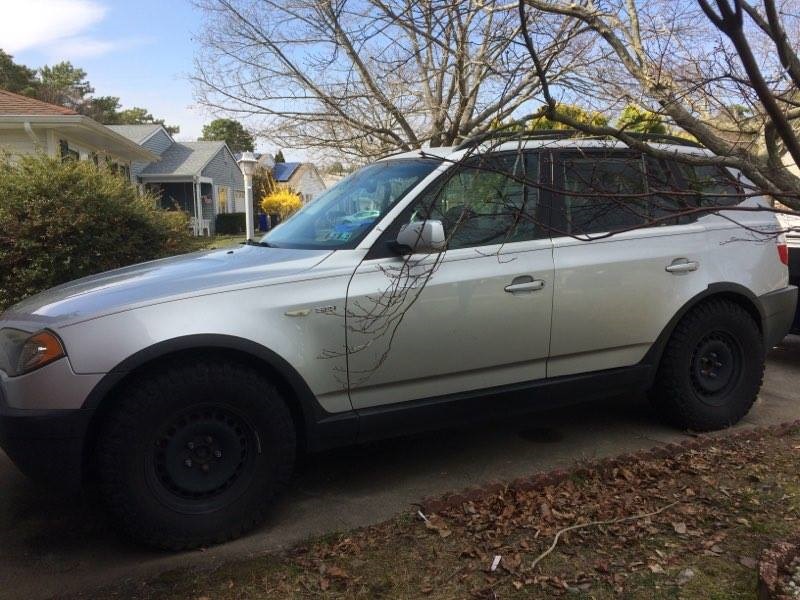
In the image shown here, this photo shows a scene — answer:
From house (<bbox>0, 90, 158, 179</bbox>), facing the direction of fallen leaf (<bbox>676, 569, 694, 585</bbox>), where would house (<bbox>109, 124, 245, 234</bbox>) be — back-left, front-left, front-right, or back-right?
back-left

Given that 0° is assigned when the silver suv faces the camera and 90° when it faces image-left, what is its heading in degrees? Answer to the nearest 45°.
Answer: approximately 45°

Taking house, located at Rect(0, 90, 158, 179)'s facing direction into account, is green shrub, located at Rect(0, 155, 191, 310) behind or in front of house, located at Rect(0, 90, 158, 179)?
in front

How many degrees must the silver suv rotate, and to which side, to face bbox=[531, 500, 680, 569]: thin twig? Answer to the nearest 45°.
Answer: approximately 90° to its left

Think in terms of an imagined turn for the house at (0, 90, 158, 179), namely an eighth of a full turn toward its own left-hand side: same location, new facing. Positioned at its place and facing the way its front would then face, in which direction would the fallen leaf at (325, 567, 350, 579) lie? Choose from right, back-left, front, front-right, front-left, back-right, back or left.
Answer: right

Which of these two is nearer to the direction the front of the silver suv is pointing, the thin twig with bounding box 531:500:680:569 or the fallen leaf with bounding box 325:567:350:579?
the fallen leaf

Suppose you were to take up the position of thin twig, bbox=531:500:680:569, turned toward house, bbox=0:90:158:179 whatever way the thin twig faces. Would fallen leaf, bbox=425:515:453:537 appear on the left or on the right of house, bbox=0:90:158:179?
left

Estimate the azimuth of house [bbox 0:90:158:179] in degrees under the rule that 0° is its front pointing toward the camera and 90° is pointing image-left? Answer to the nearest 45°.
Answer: approximately 315°

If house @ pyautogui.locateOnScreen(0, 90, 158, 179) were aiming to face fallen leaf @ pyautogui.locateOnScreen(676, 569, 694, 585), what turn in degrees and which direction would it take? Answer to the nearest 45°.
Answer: approximately 45° to its right

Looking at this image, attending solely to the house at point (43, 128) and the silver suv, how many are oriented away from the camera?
0

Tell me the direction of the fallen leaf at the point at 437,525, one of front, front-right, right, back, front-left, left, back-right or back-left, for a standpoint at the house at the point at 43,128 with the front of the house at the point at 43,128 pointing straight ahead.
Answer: front-right
